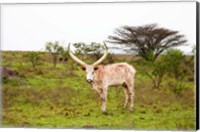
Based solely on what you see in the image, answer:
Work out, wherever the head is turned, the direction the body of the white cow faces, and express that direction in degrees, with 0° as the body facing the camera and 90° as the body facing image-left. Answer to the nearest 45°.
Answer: approximately 45°

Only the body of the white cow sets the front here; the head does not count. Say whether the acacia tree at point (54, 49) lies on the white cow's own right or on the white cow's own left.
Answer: on the white cow's own right
